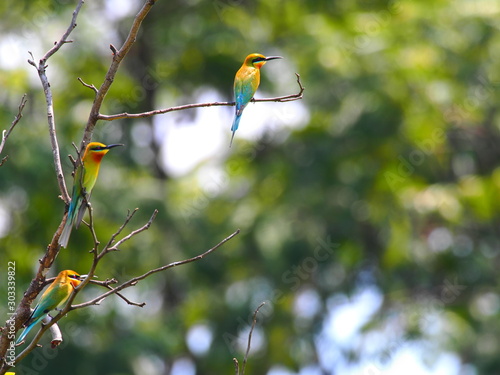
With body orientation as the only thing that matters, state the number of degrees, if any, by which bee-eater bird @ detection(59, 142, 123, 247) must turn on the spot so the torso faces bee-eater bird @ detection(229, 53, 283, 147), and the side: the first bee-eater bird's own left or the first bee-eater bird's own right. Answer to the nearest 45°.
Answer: approximately 45° to the first bee-eater bird's own left

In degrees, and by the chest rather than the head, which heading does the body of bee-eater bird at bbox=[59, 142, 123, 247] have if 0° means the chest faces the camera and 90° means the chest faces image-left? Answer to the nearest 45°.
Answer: approximately 270°

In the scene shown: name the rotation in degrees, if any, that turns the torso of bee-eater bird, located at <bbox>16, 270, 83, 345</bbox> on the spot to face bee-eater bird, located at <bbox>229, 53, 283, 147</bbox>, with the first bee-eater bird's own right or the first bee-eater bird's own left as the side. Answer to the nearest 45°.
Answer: approximately 45° to the first bee-eater bird's own left

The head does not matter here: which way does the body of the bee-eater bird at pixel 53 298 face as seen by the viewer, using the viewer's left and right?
facing to the right of the viewer

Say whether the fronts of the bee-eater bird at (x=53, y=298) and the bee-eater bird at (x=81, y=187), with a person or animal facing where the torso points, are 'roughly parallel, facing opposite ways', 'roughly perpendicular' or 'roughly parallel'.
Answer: roughly parallel

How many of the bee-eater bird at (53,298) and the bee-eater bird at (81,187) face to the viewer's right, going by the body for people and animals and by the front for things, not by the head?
2
